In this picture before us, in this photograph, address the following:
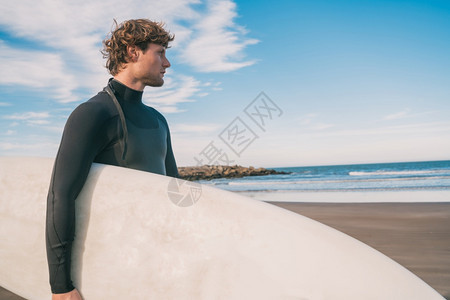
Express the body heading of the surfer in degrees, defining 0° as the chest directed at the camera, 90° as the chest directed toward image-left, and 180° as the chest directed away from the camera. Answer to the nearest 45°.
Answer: approximately 315°

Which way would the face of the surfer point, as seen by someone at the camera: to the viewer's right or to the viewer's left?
to the viewer's right
